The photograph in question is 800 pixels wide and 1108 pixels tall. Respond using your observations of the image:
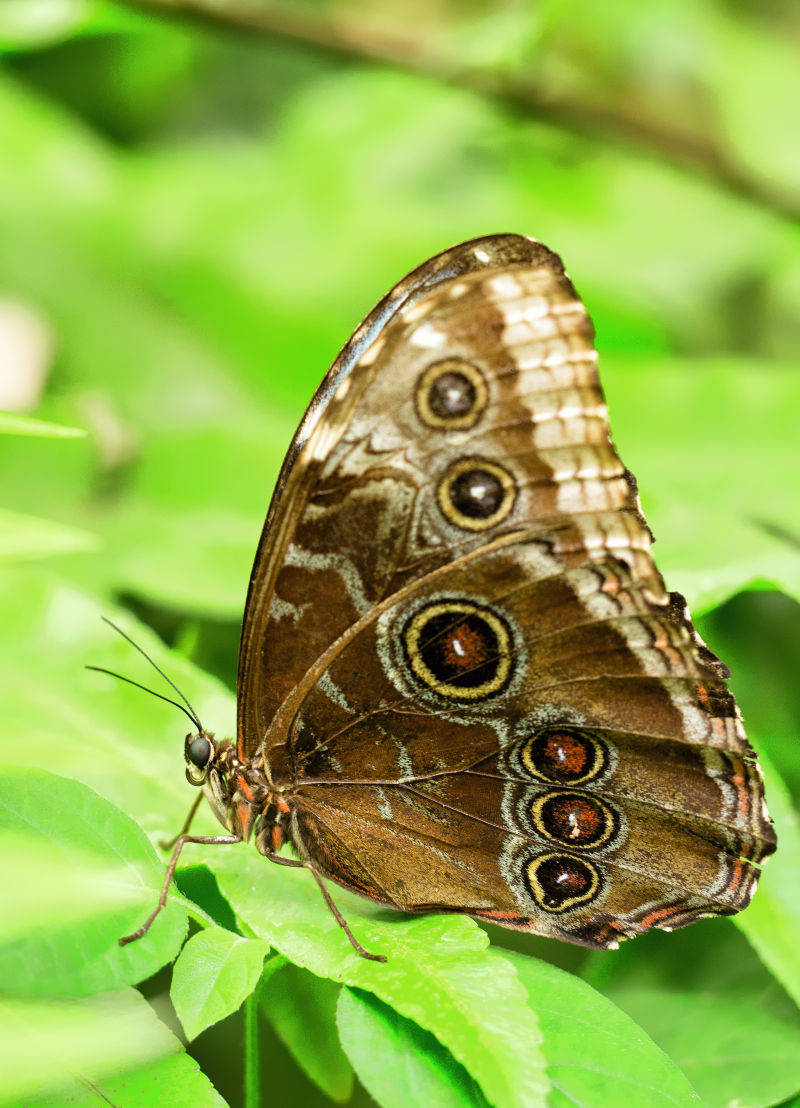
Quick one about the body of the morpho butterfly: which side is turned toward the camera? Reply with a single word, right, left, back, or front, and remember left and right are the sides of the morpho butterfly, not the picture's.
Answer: left
